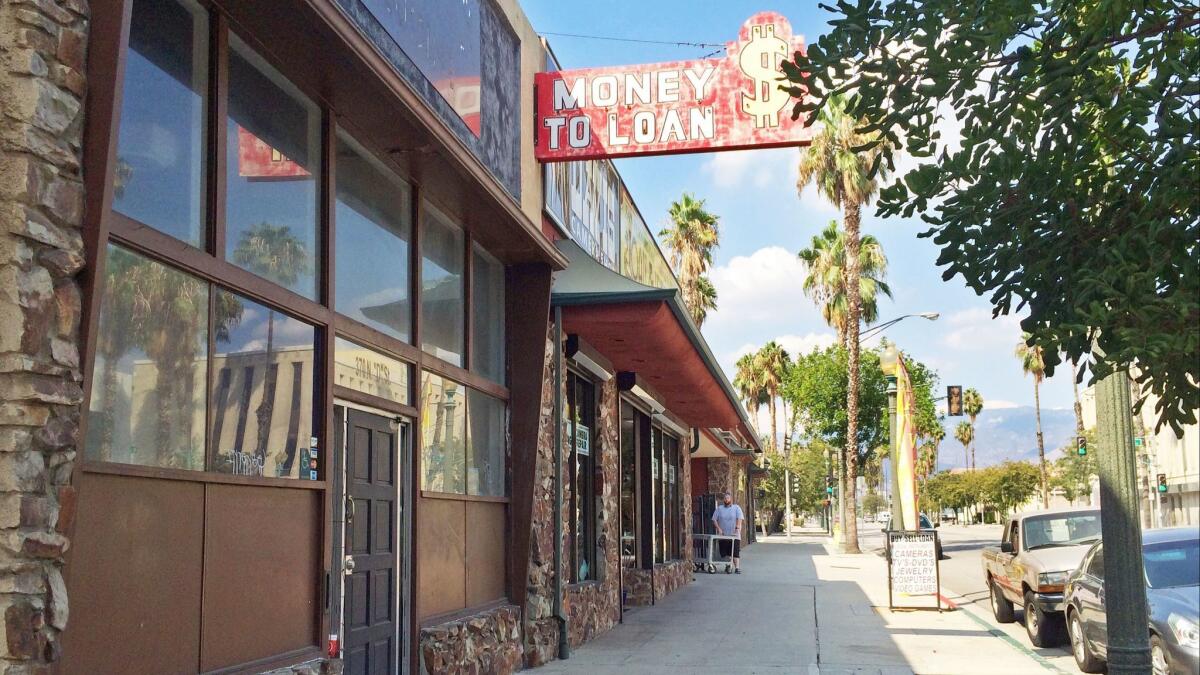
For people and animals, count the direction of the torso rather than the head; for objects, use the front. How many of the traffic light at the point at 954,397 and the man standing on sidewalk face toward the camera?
2

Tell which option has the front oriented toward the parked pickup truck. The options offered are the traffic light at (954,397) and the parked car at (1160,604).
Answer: the traffic light

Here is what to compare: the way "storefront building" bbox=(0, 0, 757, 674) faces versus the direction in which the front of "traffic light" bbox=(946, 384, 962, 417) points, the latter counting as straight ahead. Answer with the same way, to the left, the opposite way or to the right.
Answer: to the left

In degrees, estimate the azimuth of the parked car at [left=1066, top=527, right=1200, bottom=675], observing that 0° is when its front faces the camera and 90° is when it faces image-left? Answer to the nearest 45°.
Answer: approximately 315°

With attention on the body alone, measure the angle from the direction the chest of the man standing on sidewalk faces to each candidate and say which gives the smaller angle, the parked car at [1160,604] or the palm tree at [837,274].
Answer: the parked car

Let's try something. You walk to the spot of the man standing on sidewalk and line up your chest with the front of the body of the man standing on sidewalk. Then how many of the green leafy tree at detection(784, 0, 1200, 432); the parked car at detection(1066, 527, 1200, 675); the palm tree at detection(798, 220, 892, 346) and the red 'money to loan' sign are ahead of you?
3

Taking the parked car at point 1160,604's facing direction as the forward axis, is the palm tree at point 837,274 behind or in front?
behind

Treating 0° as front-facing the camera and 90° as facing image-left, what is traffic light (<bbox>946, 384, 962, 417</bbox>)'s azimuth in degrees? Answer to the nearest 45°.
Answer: approximately 0°
